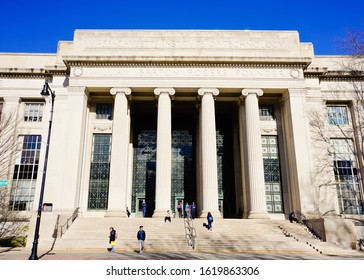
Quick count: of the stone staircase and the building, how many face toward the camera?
2

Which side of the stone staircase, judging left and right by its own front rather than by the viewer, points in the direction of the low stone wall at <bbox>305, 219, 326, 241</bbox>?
left

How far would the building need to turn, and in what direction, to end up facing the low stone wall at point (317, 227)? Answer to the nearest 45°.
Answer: approximately 45° to its left

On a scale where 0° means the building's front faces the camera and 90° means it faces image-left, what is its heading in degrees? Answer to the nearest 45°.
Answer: approximately 0°

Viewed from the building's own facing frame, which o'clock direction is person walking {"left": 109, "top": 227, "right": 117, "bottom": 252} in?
The person walking is roughly at 1 o'clock from the building.

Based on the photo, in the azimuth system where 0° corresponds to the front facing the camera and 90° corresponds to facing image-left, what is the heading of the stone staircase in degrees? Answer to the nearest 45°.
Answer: approximately 0°

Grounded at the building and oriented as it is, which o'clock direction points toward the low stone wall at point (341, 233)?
The low stone wall is roughly at 10 o'clock from the building.

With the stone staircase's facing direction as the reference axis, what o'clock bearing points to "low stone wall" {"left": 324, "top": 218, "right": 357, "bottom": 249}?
The low stone wall is roughly at 9 o'clock from the stone staircase.

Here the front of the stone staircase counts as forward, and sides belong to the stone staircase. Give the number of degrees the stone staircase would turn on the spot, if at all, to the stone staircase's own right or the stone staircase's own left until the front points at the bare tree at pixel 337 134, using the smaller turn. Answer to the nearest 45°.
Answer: approximately 135° to the stone staircase's own left
